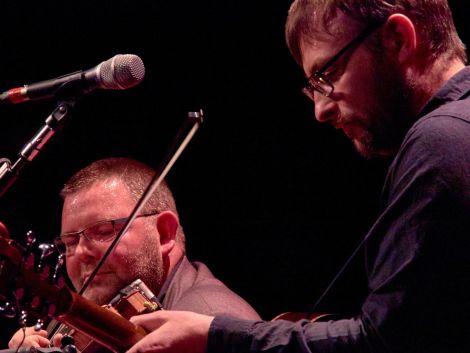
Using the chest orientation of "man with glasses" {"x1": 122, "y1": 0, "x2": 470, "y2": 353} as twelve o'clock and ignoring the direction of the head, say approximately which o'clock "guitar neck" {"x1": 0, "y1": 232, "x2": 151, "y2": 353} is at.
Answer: The guitar neck is roughly at 12 o'clock from the man with glasses.

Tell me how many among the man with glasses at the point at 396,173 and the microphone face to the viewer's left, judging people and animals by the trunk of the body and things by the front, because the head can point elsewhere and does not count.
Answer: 1

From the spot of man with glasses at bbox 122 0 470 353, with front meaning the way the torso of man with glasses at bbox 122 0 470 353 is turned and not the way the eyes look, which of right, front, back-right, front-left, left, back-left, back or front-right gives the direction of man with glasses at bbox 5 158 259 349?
front-right

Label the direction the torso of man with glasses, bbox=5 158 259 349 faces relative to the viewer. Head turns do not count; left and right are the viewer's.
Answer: facing the viewer and to the left of the viewer

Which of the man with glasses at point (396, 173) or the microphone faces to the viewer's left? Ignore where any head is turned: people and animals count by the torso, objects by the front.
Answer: the man with glasses

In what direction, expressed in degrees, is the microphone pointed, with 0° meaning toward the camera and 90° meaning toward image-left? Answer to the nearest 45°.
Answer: approximately 270°

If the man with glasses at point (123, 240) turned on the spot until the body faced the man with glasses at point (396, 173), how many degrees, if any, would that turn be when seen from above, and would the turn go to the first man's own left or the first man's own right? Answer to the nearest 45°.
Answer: approximately 45° to the first man's own left

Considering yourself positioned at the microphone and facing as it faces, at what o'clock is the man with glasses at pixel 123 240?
The man with glasses is roughly at 9 o'clock from the microphone.

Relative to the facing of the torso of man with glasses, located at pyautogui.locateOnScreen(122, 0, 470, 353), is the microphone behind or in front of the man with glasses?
in front

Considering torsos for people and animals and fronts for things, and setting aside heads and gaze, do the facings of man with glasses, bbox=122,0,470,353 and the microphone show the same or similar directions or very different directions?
very different directions

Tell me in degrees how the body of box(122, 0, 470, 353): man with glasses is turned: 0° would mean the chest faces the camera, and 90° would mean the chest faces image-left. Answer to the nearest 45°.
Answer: approximately 90°

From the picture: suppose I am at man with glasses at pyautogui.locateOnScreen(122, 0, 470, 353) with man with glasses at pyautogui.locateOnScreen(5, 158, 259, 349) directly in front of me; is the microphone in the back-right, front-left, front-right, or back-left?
front-left
